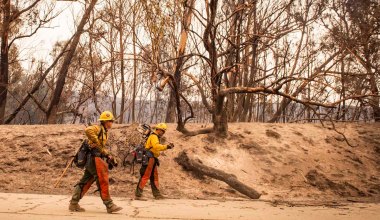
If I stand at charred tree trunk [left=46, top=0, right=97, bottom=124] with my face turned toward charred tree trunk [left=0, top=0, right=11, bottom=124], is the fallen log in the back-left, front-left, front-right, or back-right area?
back-left

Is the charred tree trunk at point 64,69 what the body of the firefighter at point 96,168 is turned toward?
no

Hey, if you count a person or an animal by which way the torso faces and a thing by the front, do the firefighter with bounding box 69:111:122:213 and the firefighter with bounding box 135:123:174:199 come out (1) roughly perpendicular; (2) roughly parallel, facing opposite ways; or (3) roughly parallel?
roughly parallel

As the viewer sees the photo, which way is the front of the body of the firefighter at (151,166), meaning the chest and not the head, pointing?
to the viewer's right

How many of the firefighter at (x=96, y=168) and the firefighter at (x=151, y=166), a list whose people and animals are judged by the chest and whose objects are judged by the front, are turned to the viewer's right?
2

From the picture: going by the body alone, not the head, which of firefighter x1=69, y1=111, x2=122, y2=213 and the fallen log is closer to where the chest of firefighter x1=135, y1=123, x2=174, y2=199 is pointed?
the fallen log

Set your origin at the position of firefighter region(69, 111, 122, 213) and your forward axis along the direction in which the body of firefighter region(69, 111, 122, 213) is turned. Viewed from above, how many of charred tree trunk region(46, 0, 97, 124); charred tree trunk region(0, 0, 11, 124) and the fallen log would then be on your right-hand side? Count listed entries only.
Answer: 0

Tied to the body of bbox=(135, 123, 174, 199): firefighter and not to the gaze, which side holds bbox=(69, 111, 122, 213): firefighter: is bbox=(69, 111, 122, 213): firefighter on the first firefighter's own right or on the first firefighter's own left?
on the first firefighter's own right

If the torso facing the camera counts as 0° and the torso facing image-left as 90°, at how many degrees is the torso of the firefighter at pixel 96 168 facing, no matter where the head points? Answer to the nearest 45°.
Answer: approximately 270°
